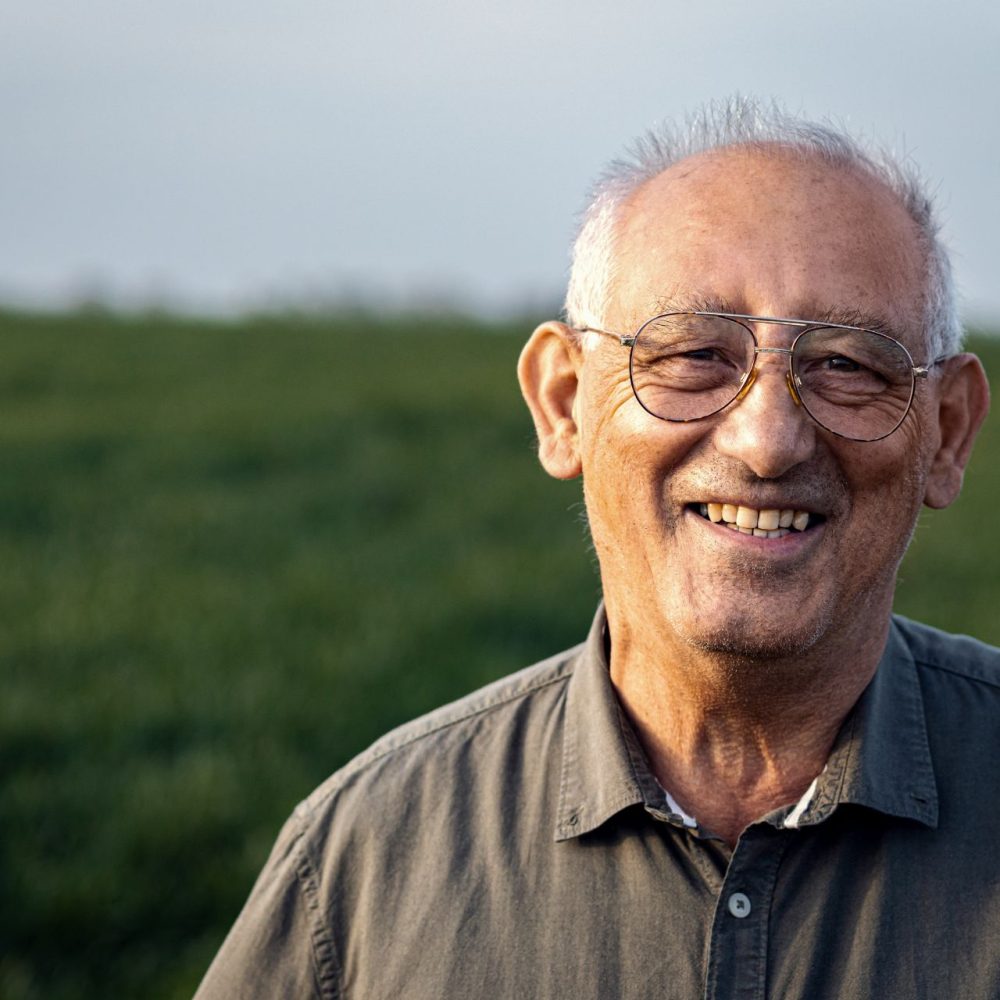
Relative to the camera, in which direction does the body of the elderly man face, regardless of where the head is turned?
toward the camera
